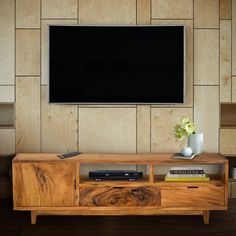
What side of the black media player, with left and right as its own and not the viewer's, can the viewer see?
front

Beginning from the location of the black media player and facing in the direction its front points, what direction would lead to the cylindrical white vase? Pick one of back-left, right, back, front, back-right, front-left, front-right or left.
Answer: left
